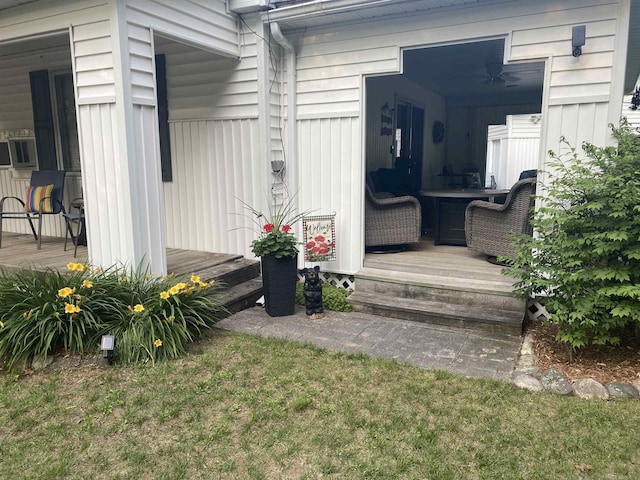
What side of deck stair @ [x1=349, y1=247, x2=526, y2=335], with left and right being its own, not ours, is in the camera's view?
front

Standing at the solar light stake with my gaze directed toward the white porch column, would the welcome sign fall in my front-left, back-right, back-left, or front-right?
front-right

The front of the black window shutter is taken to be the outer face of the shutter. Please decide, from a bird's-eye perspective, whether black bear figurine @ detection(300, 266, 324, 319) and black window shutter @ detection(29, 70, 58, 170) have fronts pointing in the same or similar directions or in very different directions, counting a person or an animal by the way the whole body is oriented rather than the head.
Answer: same or similar directions

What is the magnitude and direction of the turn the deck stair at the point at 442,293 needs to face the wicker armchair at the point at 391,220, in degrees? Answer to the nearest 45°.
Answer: approximately 135° to its right

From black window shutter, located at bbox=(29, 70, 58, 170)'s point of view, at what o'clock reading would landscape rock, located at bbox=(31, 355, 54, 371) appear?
The landscape rock is roughly at 12 o'clock from the black window shutter.

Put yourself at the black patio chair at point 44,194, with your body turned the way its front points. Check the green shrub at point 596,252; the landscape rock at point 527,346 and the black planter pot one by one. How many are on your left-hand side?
3

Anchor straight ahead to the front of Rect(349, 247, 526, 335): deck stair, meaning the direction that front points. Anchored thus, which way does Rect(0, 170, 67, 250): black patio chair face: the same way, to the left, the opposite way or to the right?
the same way

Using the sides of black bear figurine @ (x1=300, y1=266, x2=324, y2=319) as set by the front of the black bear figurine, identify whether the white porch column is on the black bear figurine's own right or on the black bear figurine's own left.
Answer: on the black bear figurine's own right

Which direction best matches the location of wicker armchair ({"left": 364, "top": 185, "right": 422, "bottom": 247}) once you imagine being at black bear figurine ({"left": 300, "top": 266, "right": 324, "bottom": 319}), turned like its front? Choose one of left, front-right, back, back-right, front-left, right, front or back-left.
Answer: back-left

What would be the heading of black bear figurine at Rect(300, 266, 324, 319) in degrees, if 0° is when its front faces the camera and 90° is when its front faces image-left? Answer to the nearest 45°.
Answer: approximately 0°

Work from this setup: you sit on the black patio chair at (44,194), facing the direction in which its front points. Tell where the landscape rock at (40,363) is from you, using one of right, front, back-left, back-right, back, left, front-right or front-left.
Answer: front-left

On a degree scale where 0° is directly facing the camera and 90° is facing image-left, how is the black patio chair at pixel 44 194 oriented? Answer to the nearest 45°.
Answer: approximately 45°

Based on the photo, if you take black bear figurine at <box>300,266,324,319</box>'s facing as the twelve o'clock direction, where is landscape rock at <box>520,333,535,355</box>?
The landscape rock is roughly at 10 o'clock from the black bear figurine.

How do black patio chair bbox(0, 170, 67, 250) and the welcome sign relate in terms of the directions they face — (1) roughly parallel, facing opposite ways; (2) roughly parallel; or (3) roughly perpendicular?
roughly parallel

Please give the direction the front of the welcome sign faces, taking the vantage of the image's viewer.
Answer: facing the viewer
